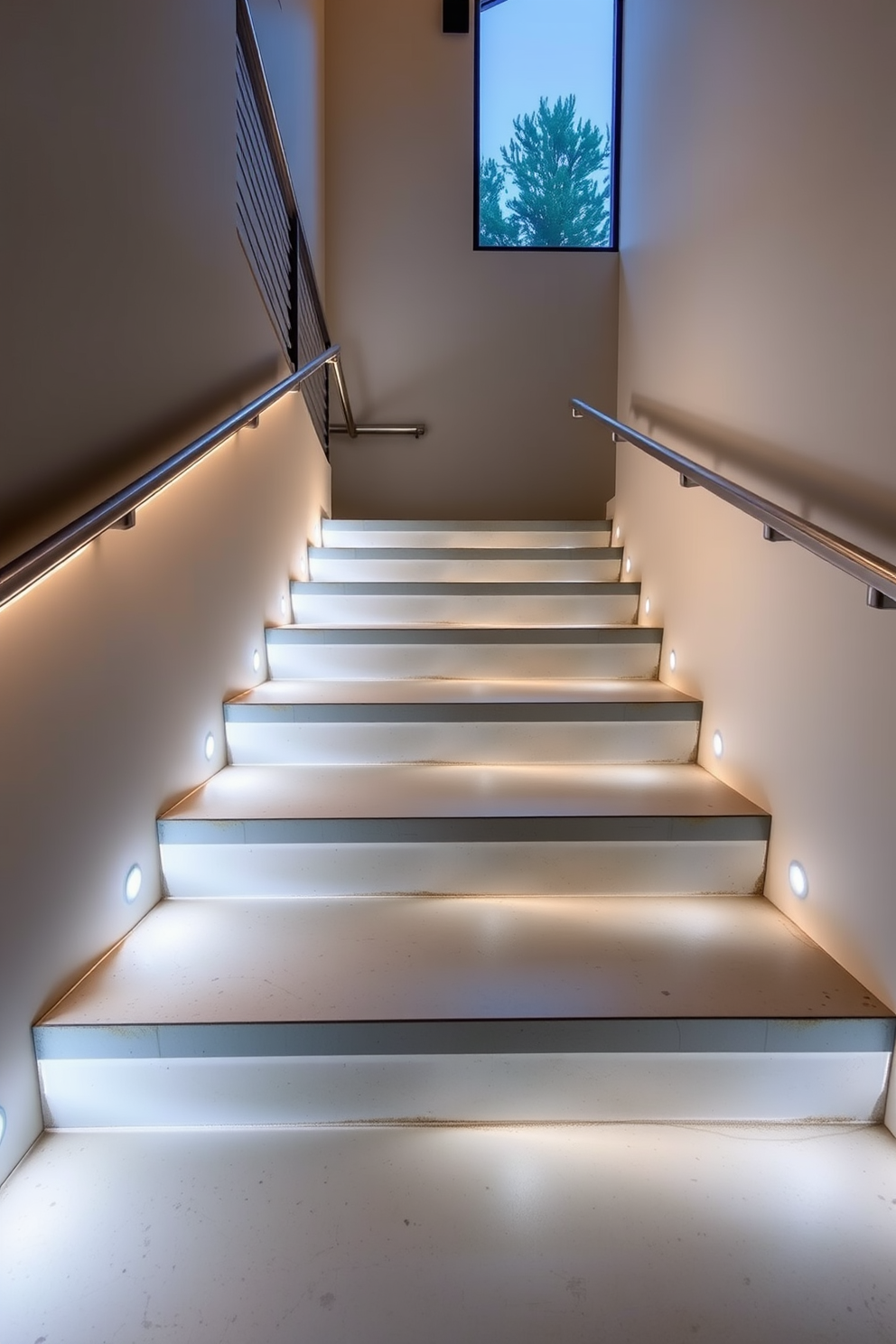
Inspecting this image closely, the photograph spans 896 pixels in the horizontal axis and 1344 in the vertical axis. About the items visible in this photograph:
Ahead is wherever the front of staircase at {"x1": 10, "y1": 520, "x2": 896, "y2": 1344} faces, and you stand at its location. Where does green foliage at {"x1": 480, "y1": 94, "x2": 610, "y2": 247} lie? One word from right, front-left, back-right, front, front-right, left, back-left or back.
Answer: back

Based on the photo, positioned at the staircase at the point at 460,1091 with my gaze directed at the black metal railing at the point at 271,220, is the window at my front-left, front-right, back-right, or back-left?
front-right

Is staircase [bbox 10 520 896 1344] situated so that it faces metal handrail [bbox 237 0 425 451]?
no

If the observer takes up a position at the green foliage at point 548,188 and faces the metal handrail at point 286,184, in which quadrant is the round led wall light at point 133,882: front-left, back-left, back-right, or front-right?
front-left

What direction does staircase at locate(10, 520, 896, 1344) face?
toward the camera

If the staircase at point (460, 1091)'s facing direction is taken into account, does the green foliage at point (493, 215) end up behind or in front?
behind

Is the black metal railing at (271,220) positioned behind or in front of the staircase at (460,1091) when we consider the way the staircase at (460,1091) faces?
behind

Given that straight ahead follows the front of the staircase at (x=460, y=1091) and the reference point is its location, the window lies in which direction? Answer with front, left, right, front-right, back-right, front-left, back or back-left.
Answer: back

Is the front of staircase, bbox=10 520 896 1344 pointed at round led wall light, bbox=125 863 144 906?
no

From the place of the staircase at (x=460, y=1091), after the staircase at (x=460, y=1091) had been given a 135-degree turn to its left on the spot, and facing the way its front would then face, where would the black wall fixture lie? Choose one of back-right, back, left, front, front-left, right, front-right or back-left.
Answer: front-left

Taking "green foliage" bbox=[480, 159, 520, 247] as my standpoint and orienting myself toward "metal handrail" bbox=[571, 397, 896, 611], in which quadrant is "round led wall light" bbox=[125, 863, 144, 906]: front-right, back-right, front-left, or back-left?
front-right
